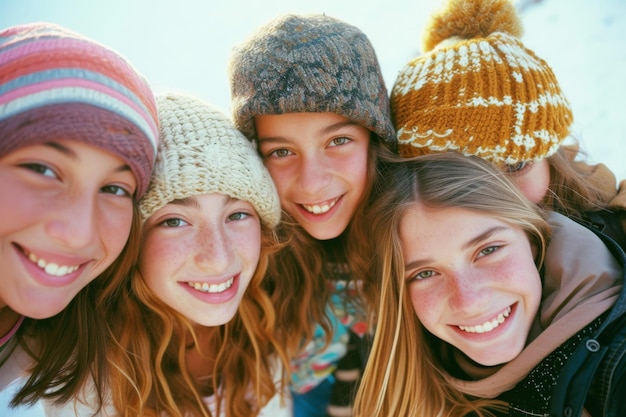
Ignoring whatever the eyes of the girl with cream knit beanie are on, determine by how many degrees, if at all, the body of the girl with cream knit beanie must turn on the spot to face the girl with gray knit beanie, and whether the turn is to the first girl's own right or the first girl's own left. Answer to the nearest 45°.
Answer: approximately 90° to the first girl's own left

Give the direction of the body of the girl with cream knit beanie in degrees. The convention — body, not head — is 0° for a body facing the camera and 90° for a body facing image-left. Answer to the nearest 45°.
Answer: approximately 0°

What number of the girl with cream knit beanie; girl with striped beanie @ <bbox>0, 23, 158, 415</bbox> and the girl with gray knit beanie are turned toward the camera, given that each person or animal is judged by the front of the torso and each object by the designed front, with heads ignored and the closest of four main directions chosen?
3

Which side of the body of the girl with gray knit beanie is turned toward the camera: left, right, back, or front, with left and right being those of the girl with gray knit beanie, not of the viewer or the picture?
front

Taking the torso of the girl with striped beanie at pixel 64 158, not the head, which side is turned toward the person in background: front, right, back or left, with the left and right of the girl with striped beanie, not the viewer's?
left

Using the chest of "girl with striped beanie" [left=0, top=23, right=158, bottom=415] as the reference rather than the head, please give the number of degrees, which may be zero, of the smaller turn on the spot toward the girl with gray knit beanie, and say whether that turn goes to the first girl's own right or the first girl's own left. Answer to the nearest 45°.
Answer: approximately 90° to the first girl's own left
